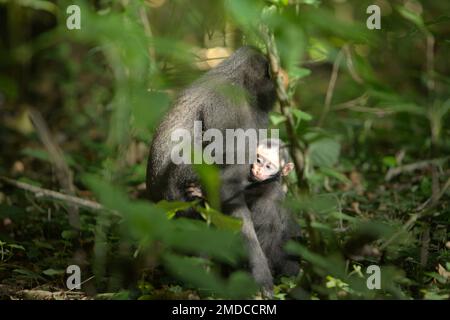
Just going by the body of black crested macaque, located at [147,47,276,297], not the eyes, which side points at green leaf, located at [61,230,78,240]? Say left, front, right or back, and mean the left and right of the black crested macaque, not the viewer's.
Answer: back

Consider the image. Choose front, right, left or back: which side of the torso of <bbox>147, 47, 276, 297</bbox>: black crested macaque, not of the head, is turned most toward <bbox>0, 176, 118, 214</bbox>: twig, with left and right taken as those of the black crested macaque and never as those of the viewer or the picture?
back

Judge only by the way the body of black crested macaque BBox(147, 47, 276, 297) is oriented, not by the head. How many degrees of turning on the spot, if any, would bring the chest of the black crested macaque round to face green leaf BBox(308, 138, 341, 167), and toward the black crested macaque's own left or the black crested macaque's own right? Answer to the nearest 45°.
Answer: approximately 45° to the black crested macaque's own left

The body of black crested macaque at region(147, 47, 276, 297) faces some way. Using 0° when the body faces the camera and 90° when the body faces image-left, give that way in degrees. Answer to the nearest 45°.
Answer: approximately 270°

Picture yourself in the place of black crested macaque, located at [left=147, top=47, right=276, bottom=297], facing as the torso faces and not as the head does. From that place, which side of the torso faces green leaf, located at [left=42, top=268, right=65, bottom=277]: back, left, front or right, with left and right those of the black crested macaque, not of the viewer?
back

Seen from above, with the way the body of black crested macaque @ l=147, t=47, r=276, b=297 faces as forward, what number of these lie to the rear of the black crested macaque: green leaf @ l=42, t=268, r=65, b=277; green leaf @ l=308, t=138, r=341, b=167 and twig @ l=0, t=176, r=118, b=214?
2

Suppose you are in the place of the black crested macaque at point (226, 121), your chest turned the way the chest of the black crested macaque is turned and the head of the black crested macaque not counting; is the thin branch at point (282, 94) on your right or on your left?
on your right
